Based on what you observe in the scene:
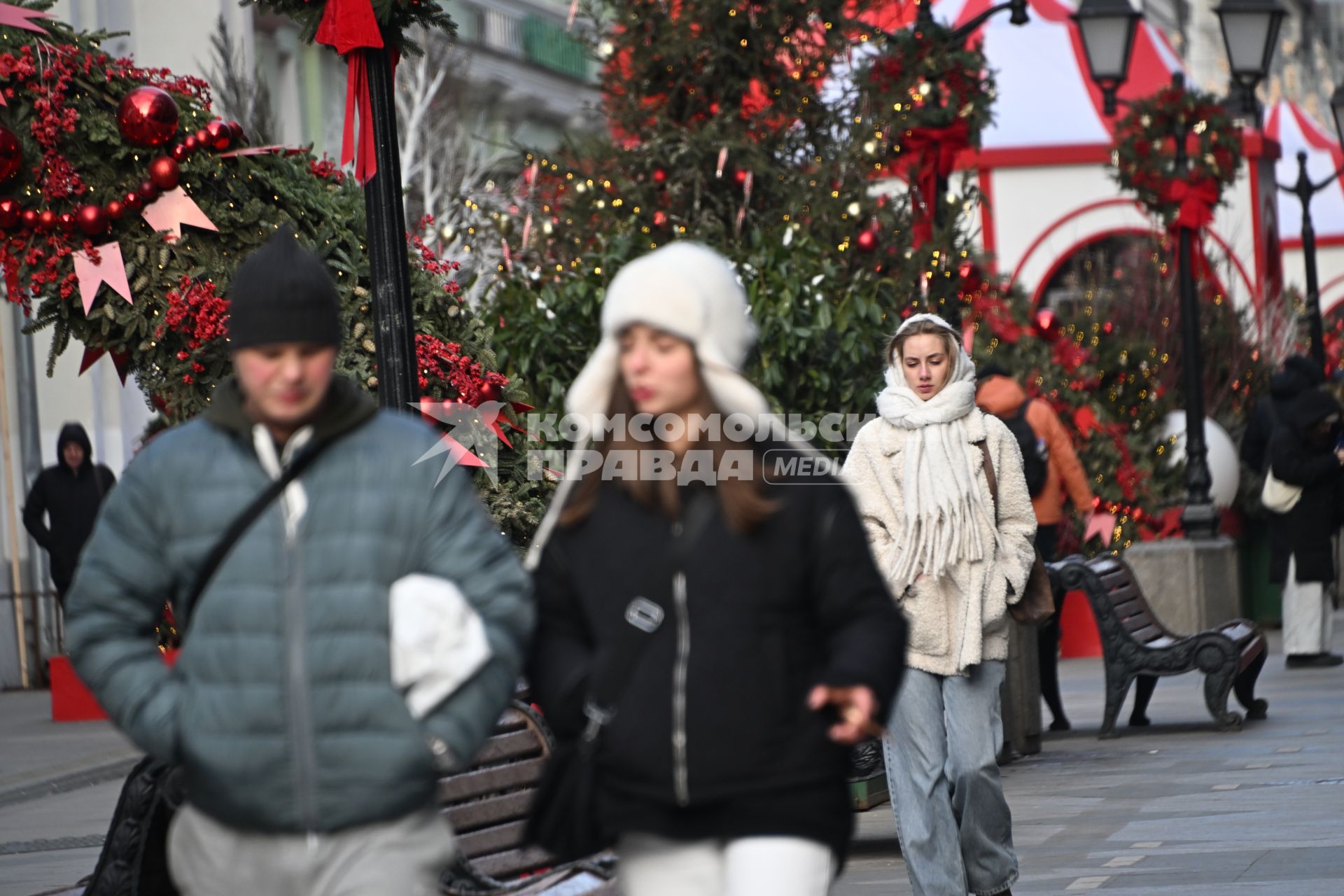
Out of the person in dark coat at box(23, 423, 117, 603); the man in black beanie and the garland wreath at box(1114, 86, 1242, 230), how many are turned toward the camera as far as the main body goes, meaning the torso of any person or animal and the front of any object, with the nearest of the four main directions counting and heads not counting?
3

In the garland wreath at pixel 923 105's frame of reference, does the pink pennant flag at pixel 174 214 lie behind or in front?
in front

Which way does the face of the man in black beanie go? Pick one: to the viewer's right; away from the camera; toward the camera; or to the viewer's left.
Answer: toward the camera

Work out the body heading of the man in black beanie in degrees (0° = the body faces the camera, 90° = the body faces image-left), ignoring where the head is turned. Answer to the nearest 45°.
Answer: approximately 0°

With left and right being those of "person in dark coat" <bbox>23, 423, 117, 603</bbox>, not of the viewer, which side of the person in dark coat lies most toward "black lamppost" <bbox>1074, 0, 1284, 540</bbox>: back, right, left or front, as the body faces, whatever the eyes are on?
left

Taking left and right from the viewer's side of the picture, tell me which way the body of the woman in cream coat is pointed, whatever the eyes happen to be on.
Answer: facing the viewer

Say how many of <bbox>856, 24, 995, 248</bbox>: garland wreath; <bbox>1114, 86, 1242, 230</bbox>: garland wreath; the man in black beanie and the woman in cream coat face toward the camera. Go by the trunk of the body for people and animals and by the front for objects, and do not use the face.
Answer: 4

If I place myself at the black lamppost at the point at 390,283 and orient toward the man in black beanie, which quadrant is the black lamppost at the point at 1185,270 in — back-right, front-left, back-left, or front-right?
back-left

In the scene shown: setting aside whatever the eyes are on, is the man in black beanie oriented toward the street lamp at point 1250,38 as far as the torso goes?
no

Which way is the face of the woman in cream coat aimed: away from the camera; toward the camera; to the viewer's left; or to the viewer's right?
toward the camera
